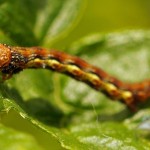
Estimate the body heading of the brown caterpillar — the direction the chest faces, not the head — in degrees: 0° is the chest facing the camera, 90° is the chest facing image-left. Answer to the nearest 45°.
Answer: approximately 90°
